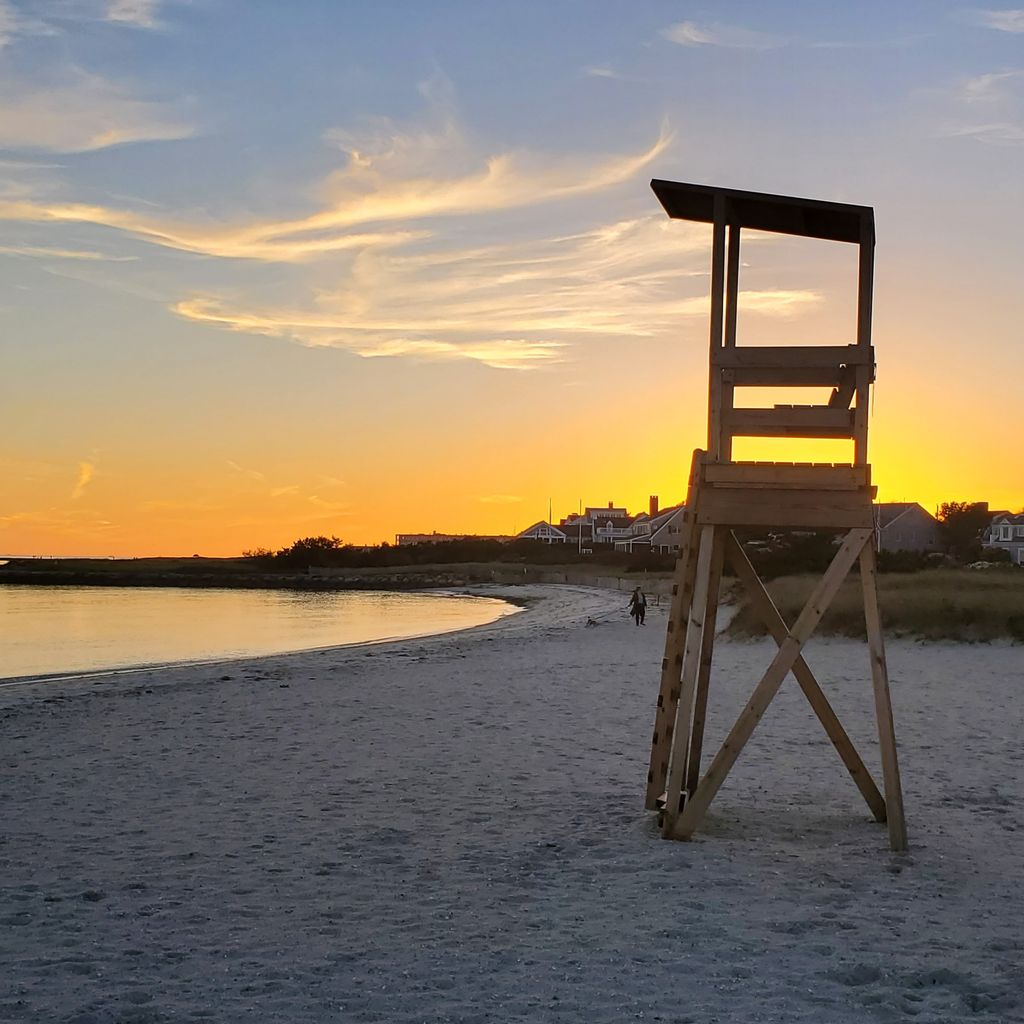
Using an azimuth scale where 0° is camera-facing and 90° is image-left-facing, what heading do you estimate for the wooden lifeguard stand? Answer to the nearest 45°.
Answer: approximately 90°

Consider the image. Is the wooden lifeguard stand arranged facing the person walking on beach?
no
